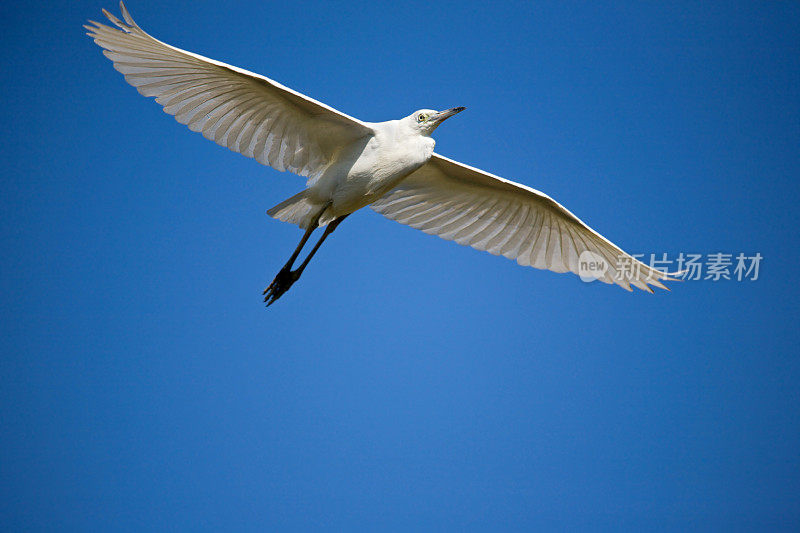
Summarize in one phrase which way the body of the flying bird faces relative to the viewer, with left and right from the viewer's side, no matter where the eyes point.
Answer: facing the viewer and to the right of the viewer
